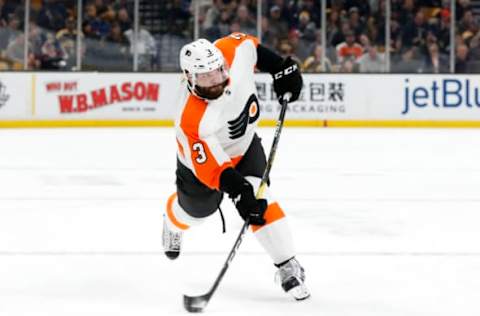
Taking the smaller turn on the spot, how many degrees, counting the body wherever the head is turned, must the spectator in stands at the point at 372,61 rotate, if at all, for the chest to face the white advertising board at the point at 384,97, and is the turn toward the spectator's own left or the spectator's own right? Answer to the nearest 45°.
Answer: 0° — they already face it

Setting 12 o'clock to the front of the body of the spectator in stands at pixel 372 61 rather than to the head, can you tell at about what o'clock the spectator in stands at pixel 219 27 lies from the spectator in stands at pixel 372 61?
the spectator in stands at pixel 219 27 is roughly at 3 o'clock from the spectator in stands at pixel 372 61.

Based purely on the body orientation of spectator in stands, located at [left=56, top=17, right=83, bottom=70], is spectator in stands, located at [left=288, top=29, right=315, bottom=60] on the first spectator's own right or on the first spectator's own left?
on the first spectator's own left

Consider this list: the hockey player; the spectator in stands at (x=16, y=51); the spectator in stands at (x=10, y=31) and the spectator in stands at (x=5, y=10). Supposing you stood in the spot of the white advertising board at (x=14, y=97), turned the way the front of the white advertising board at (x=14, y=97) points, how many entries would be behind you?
3
